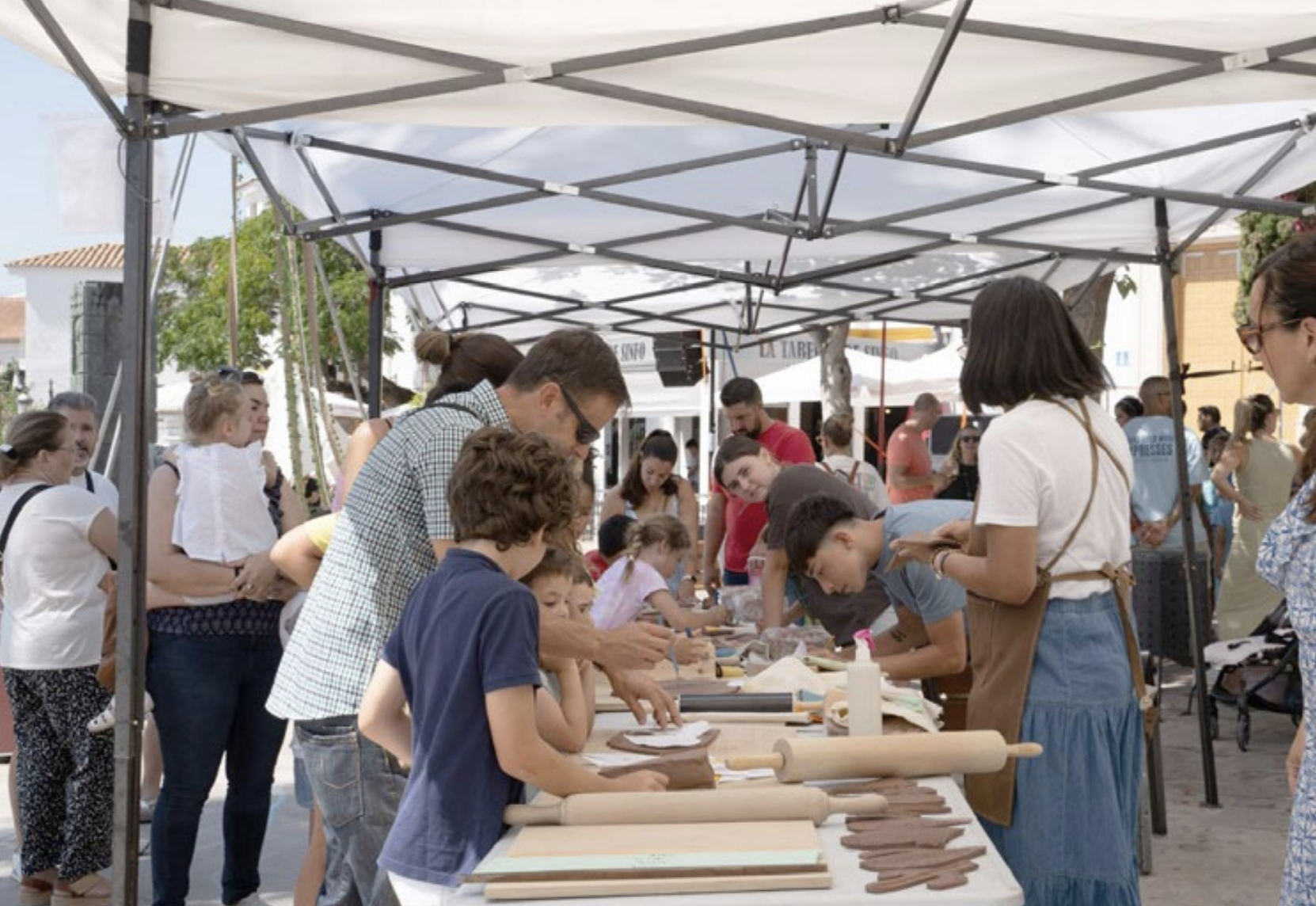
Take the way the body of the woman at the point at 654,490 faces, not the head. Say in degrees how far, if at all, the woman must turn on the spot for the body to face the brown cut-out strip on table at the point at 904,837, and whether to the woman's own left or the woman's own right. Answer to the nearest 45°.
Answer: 0° — they already face it

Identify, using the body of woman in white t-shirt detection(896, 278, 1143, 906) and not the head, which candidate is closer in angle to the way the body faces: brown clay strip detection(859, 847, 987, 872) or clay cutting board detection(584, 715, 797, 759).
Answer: the clay cutting board

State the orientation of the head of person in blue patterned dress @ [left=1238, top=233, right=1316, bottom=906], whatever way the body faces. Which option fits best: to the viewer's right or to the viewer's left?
to the viewer's left

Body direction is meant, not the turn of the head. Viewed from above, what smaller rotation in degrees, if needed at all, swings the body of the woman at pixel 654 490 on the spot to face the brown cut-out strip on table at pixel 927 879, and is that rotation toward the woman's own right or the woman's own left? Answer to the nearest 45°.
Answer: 0° — they already face it

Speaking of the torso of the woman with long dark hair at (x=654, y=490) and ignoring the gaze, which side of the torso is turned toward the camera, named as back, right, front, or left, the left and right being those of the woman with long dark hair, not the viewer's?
front

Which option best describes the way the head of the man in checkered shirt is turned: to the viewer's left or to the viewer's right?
to the viewer's right

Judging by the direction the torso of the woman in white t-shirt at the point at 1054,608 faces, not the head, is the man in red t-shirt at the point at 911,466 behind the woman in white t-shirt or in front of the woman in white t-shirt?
in front

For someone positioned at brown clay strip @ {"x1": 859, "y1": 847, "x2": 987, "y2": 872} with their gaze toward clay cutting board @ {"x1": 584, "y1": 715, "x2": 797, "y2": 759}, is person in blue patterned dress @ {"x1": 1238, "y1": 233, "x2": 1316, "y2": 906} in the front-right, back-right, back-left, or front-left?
back-right

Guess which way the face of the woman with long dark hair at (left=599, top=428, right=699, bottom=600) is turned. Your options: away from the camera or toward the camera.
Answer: toward the camera

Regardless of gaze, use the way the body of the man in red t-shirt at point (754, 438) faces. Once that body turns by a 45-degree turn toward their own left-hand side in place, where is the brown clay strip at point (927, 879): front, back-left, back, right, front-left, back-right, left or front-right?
front

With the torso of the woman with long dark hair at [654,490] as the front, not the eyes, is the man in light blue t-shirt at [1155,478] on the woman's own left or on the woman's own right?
on the woman's own left

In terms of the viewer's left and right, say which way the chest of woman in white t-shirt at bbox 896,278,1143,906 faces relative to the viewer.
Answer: facing away from the viewer and to the left of the viewer

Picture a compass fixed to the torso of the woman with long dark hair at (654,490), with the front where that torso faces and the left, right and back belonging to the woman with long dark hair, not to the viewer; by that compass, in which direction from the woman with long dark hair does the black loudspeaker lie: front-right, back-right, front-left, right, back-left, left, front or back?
back
